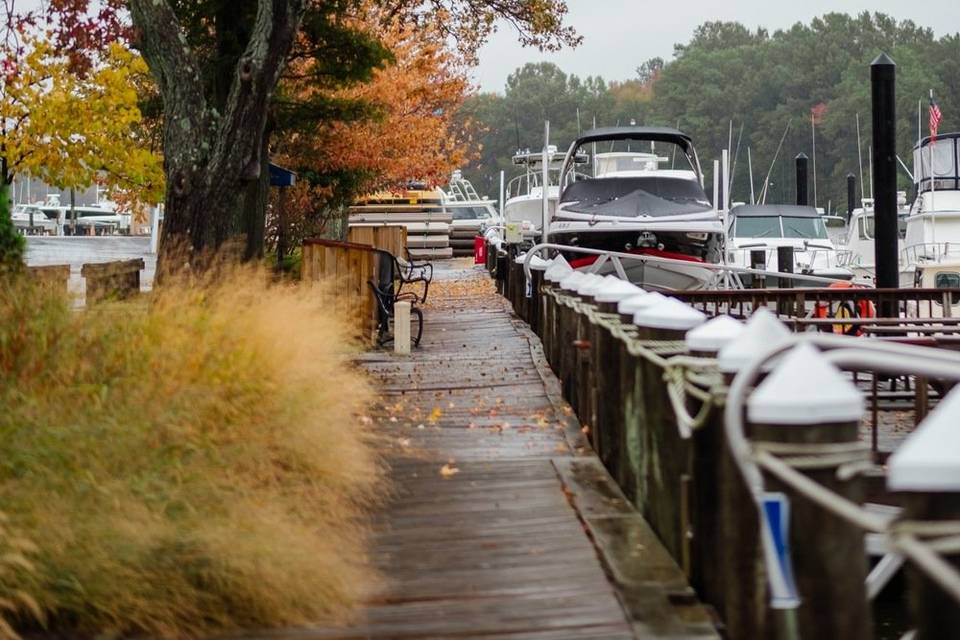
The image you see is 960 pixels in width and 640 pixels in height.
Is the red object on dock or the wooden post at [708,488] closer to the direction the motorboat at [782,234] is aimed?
the wooden post

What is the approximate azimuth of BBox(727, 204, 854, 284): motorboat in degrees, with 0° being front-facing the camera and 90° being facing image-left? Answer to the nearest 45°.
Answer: approximately 315°
